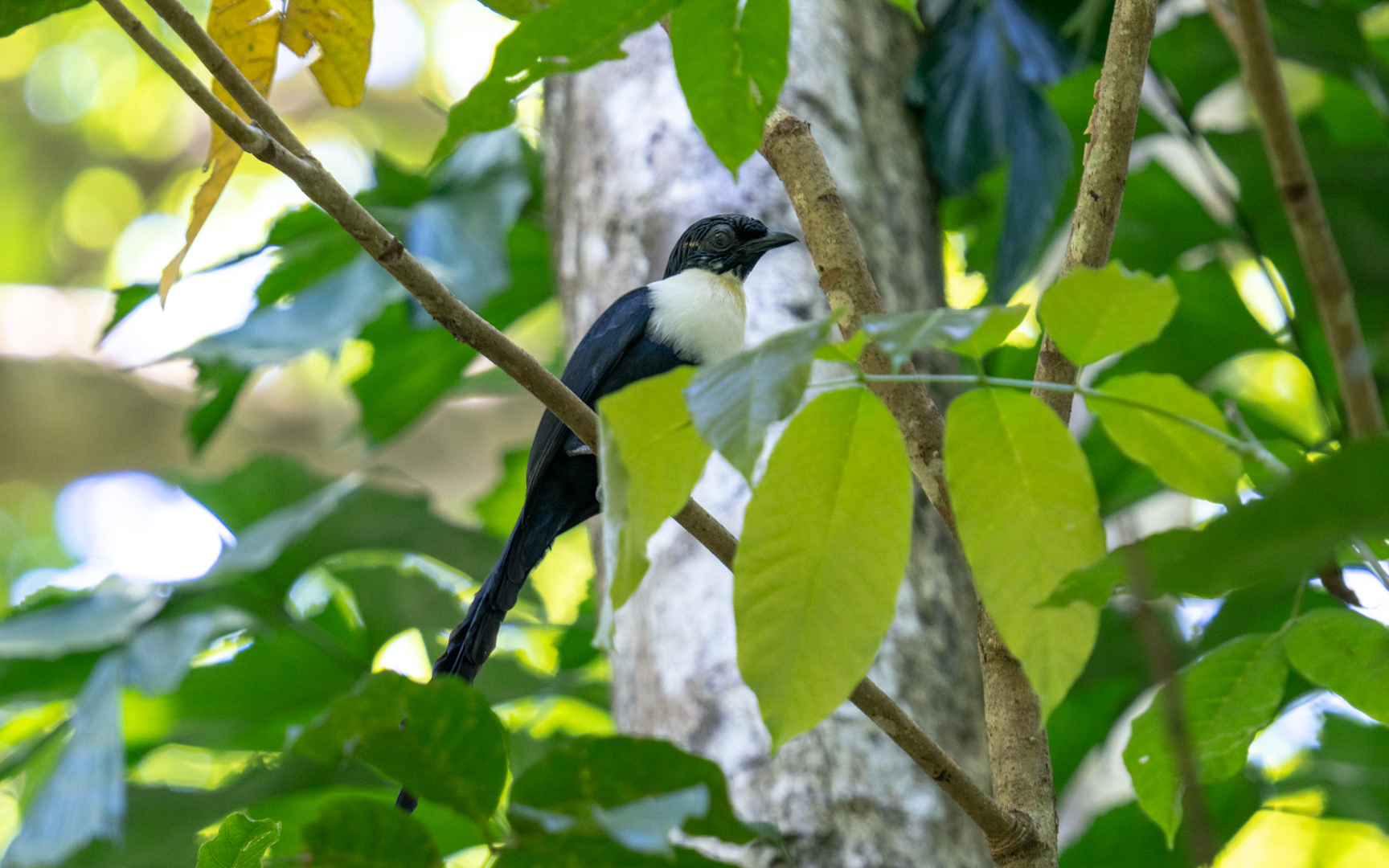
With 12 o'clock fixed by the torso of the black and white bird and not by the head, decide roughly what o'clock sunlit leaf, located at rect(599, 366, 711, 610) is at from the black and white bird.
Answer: The sunlit leaf is roughly at 3 o'clock from the black and white bird.

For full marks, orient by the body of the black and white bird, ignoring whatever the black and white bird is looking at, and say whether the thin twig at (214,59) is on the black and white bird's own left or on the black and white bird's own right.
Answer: on the black and white bird's own right

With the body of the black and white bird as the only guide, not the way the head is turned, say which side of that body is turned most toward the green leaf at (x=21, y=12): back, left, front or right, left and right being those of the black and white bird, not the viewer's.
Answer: back

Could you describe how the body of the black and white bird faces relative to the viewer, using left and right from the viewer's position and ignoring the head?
facing to the right of the viewer

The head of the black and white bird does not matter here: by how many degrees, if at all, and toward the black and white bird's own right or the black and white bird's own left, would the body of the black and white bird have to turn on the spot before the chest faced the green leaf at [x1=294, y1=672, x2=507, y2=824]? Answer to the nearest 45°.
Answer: approximately 90° to the black and white bird's own right

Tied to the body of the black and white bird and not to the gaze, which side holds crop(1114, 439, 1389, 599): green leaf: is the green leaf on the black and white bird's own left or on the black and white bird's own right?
on the black and white bird's own right

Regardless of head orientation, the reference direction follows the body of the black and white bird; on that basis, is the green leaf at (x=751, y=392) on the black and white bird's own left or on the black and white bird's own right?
on the black and white bird's own right
